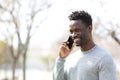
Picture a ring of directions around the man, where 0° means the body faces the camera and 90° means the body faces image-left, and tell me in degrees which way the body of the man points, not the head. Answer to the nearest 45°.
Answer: approximately 45°
